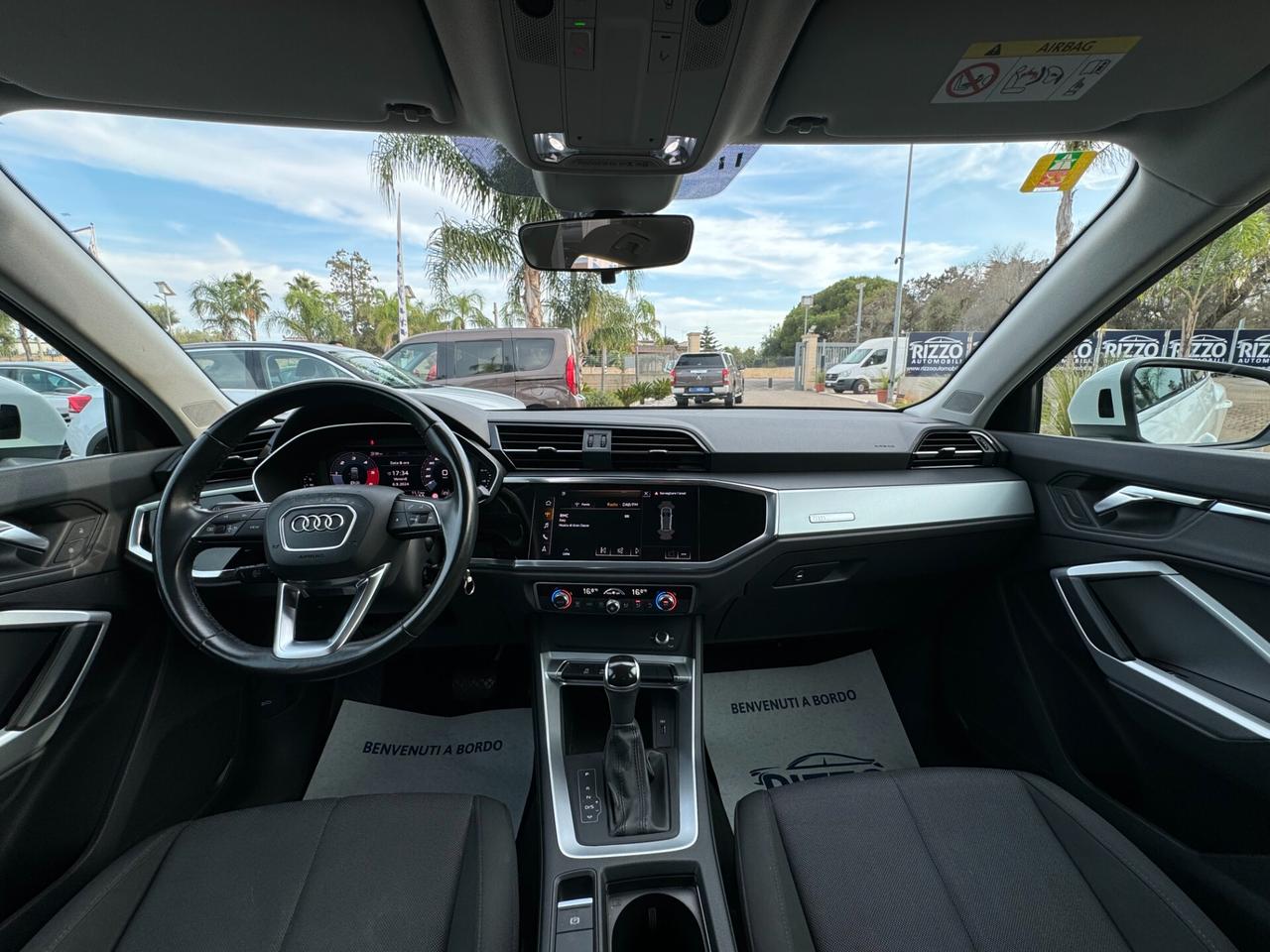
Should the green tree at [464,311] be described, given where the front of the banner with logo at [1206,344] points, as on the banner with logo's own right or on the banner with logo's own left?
on the banner with logo's own right

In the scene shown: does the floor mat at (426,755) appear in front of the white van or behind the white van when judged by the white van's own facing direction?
in front

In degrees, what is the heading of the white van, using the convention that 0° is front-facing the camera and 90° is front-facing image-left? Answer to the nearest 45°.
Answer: approximately 45°

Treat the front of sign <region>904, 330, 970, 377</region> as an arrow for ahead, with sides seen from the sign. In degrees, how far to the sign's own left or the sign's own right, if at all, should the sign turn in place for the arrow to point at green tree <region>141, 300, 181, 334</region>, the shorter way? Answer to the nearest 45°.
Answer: approximately 45° to the sign's own right

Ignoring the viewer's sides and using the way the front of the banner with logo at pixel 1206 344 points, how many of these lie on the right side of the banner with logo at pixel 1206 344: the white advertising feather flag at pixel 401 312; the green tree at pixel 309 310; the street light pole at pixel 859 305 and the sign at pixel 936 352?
4

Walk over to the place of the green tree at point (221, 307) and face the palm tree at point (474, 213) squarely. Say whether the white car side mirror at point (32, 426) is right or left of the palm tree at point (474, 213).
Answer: right

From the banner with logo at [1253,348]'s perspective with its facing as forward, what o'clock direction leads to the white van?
The white van is roughly at 3 o'clock from the banner with logo.

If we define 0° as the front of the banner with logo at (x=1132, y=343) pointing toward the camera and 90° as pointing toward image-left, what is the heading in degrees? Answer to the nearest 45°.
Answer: approximately 0°

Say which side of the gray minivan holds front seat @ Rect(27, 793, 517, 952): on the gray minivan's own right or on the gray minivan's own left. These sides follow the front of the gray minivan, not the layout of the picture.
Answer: on the gray minivan's own left

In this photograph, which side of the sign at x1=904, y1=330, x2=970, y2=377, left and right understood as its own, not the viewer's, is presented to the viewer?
front

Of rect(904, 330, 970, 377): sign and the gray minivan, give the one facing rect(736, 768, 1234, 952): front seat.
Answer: the sign
